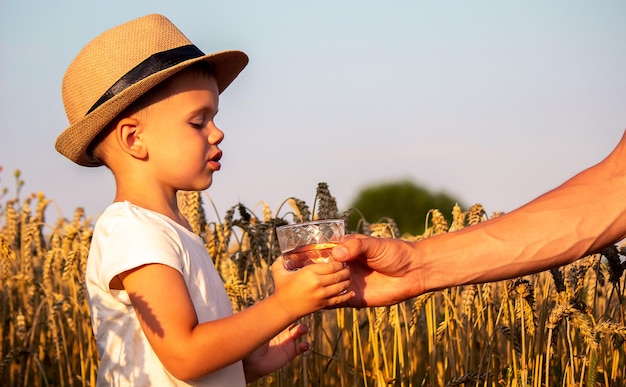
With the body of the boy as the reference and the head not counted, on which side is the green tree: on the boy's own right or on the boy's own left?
on the boy's own left

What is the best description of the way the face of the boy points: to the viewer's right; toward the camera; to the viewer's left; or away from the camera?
to the viewer's right

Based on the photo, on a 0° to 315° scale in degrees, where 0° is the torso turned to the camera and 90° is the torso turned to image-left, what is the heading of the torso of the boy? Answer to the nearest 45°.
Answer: approximately 270°
